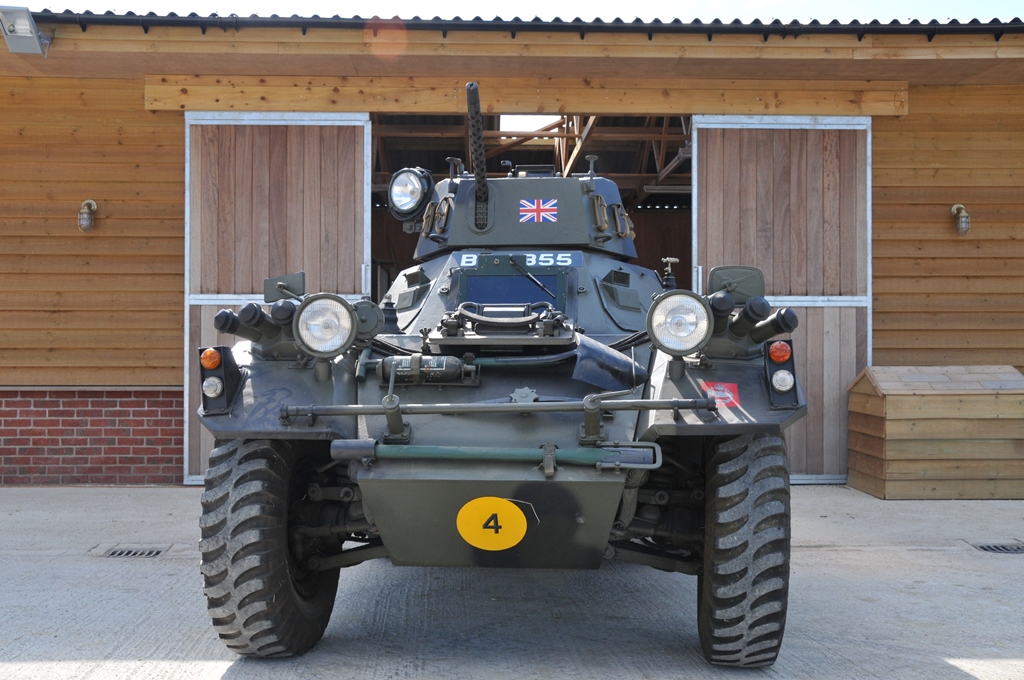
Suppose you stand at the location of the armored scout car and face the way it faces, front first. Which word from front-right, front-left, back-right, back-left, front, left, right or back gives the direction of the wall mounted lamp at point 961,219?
back-left

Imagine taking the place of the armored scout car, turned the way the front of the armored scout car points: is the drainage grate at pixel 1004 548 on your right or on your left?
on your left

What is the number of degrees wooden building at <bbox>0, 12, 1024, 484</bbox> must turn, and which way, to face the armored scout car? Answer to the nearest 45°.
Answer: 0° — it already faces it

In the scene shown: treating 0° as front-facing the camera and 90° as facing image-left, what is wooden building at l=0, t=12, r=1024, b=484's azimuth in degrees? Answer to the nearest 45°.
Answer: approximately 0°

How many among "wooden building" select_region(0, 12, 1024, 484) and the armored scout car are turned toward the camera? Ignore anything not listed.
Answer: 2

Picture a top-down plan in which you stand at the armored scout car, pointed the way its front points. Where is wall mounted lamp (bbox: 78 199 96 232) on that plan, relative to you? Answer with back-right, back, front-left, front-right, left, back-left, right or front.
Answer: back-right

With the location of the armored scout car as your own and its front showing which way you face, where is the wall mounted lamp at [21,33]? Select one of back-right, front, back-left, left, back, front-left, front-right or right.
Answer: back-right

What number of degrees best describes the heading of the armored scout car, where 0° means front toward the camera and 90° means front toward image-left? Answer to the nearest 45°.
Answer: approximately 0°

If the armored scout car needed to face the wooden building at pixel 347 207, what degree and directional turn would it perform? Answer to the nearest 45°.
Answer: approximately 180°
